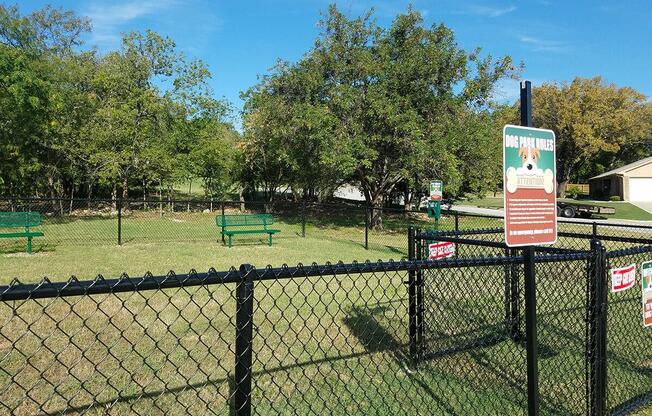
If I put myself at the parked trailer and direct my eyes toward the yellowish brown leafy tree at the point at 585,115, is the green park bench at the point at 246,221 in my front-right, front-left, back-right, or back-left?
back-left

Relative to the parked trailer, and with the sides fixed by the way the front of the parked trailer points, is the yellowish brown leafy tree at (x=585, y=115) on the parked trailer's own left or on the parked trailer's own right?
on the parked trailer's own left

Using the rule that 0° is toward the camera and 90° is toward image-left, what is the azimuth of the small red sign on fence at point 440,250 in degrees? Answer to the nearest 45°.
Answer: approximately 0°

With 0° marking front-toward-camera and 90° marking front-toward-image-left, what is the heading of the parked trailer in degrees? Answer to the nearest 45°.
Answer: approximately 270°

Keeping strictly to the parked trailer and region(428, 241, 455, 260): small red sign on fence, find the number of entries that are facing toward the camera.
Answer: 1

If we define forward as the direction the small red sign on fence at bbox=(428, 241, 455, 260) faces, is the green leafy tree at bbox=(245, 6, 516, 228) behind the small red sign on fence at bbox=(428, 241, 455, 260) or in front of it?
behind

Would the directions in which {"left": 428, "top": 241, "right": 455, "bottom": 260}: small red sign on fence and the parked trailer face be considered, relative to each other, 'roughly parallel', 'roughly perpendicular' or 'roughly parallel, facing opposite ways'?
roughly perpendicular

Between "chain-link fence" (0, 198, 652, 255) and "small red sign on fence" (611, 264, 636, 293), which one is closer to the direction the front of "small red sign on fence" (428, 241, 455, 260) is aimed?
the small red sign on fence

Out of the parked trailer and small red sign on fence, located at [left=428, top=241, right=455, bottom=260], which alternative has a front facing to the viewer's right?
the parked trailer

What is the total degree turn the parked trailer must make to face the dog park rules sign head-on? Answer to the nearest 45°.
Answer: approximately 90° to its right

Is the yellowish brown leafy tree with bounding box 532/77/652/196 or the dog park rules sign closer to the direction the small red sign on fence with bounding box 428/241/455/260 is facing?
the dog park rules sign

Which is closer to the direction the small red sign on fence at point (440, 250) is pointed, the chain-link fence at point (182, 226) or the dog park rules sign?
the dog park rules sign

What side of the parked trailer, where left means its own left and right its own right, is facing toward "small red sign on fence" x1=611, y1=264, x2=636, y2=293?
right
